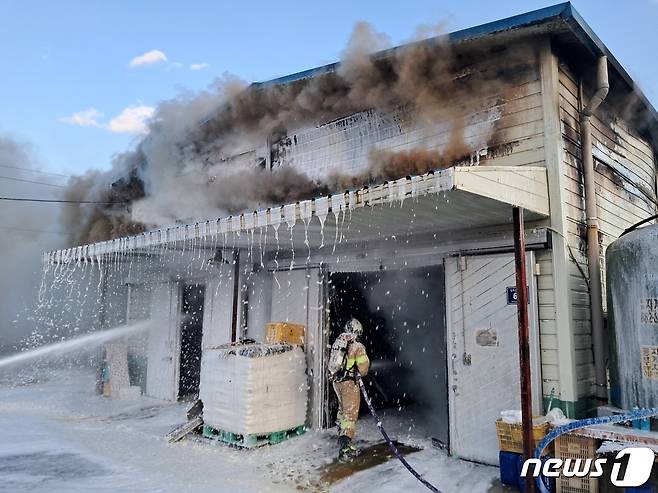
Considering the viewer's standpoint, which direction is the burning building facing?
facing the viewer and to the left of the viewer

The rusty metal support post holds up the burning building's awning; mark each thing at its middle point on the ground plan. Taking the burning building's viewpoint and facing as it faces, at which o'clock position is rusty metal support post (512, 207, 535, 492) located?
The rusty metal support post is roughly at 10 o'clock from the burning building.

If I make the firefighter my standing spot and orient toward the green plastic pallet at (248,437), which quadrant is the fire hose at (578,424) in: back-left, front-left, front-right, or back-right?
back-left

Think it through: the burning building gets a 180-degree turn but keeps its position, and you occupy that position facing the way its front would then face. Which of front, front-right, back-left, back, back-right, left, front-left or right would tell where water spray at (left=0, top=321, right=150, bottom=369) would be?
left
